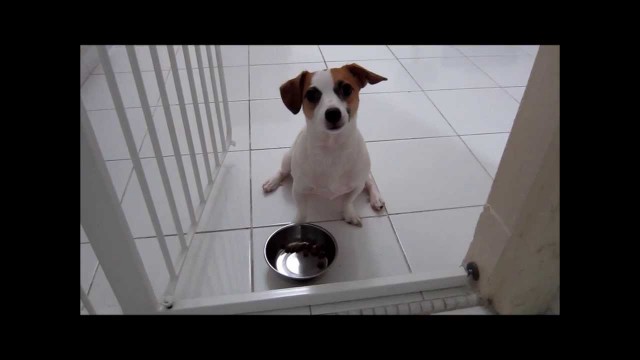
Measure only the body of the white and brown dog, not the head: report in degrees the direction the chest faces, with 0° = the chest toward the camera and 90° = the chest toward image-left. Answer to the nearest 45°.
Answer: approximately 0°
